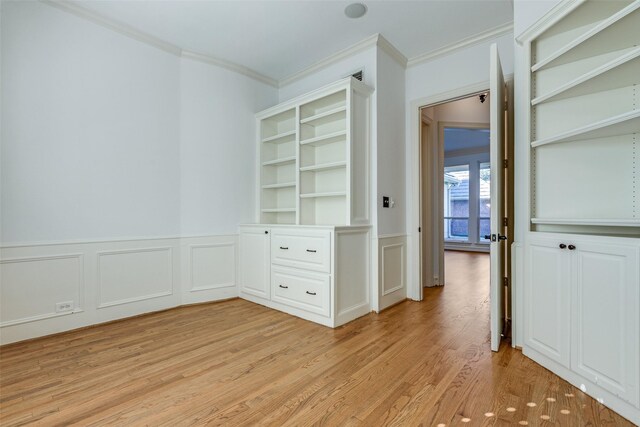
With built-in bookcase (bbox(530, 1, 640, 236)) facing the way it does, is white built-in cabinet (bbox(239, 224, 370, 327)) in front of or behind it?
in front

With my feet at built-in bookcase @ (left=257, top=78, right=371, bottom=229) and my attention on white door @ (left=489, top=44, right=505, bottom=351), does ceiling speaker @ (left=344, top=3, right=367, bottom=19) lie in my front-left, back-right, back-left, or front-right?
front-right

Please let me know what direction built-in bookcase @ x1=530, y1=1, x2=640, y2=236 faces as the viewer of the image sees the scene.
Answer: facing the viewer and to the left of the viewer
